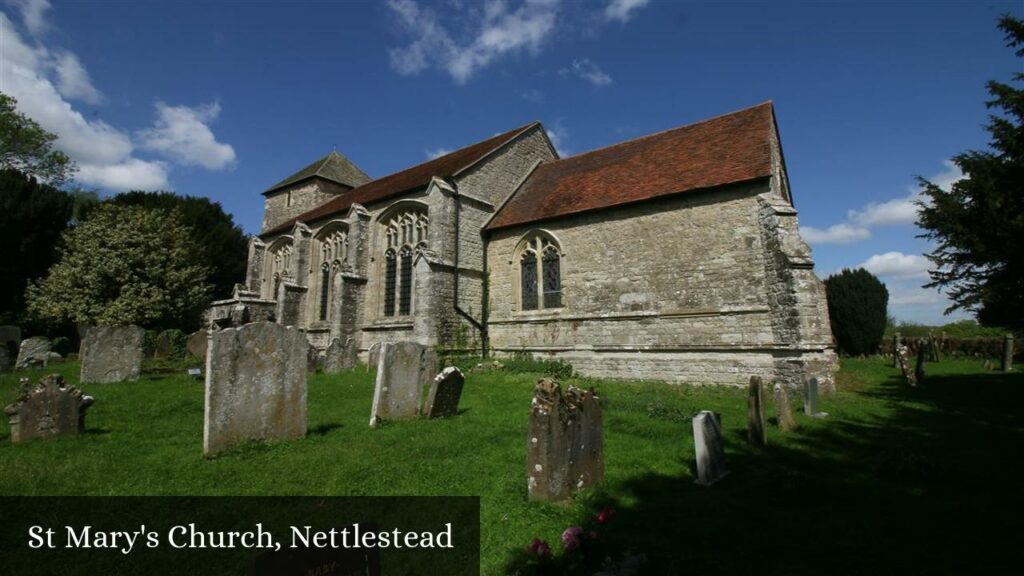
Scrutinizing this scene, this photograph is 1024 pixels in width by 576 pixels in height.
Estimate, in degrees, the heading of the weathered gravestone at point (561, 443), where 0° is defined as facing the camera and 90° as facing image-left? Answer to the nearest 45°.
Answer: approximately 315°

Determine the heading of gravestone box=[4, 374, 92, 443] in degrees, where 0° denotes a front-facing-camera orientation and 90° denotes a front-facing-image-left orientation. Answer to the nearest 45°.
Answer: approximately 0°

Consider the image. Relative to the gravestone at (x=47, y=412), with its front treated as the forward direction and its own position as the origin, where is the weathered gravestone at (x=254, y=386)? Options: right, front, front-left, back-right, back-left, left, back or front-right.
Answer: front-left

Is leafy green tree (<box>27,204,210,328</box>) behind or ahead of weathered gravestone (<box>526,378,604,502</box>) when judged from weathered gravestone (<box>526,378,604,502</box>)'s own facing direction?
behind

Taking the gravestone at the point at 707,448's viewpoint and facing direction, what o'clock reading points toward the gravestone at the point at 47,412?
the gravestone at the point at 47,412 is roughly at 4 o'clock from the gravestone at the point at 707,448.
